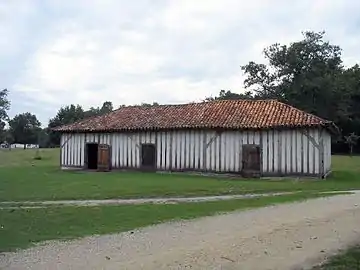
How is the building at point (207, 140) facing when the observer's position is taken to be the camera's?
facing the viewer
